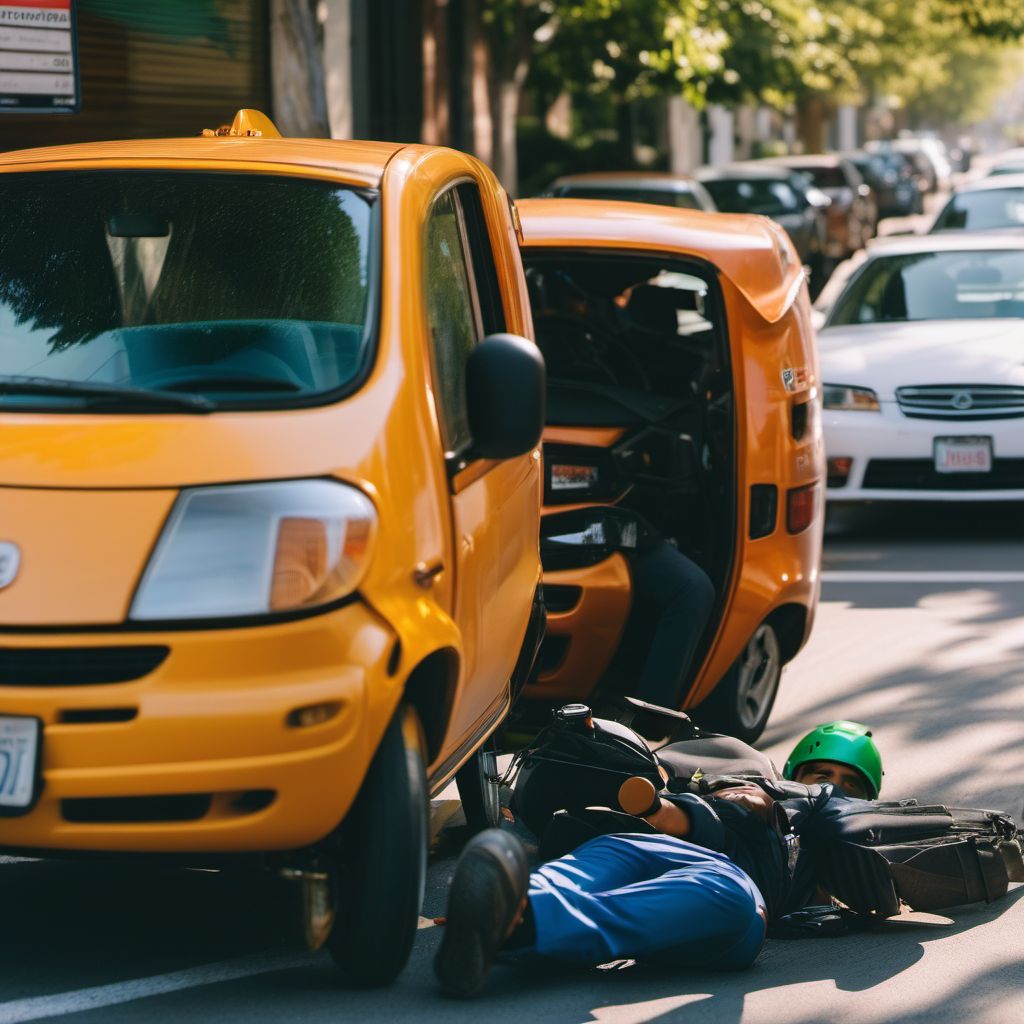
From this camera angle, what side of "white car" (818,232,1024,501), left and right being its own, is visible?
front

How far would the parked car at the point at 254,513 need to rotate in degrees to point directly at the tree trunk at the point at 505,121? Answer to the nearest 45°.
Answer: approximately 180°

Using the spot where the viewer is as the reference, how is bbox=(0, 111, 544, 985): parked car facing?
facing the viewer

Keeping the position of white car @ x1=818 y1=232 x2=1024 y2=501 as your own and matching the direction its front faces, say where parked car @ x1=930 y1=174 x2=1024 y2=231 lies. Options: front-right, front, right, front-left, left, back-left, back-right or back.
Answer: back

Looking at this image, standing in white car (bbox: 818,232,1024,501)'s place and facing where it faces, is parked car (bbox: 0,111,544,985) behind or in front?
in front

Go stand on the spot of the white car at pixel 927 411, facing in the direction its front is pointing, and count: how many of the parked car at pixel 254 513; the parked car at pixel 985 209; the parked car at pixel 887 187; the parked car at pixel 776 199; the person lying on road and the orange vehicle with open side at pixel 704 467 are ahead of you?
3

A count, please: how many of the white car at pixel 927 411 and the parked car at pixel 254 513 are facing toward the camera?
2

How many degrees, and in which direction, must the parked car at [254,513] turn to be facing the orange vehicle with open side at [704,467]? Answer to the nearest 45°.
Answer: approximately 135° to its left

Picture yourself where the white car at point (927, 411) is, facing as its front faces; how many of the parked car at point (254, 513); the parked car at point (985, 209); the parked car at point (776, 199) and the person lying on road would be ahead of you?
2

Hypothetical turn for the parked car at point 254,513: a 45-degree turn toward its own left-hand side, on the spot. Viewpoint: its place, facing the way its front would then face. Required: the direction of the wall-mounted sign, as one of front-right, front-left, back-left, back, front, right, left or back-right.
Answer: back-left

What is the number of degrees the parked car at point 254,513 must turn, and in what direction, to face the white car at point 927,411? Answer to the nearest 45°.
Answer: approximately 135° to its left

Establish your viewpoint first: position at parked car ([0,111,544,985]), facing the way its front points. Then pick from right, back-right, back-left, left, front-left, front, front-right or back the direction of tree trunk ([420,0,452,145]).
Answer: back

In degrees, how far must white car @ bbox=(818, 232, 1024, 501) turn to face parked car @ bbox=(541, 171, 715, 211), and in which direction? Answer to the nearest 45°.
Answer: approximately 180°

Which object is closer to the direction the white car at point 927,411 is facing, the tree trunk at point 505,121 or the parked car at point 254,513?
the parked car

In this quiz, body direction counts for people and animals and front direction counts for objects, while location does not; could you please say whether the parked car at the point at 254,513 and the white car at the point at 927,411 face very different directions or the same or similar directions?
same or similar directions
